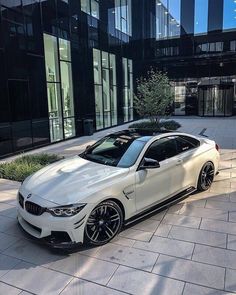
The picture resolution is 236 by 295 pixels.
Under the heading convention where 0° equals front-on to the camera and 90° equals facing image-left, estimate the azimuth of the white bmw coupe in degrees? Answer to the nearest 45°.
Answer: approximately 45°

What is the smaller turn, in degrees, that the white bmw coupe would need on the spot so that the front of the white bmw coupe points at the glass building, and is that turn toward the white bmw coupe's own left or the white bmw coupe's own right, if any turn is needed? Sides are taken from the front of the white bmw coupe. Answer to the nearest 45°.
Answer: approximately 135° to the white bmw coupe's own right

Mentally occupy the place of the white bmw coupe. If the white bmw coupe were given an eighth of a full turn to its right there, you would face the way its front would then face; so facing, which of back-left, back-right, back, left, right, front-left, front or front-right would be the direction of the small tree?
right

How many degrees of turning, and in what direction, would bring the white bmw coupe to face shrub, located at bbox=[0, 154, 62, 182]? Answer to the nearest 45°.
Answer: approximately 90° to its right
